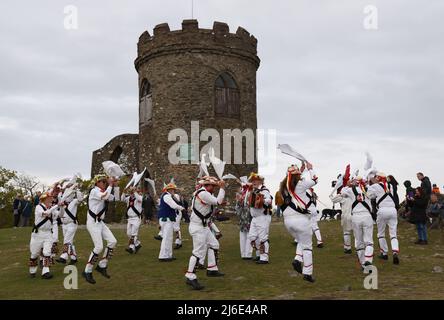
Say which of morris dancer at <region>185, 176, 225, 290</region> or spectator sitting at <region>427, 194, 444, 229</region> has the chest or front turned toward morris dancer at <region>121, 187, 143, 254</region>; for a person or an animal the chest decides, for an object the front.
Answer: the spectator sitting

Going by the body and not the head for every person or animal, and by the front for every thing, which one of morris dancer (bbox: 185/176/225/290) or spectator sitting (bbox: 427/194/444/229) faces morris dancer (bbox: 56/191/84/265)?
the spectator sitting

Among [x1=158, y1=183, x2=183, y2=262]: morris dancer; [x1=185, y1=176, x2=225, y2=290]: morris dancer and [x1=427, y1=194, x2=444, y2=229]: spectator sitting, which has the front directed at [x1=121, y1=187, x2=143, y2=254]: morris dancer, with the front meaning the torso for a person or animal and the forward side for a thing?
the spectator sitting

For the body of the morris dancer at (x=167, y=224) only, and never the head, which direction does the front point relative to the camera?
to the viewer's right
